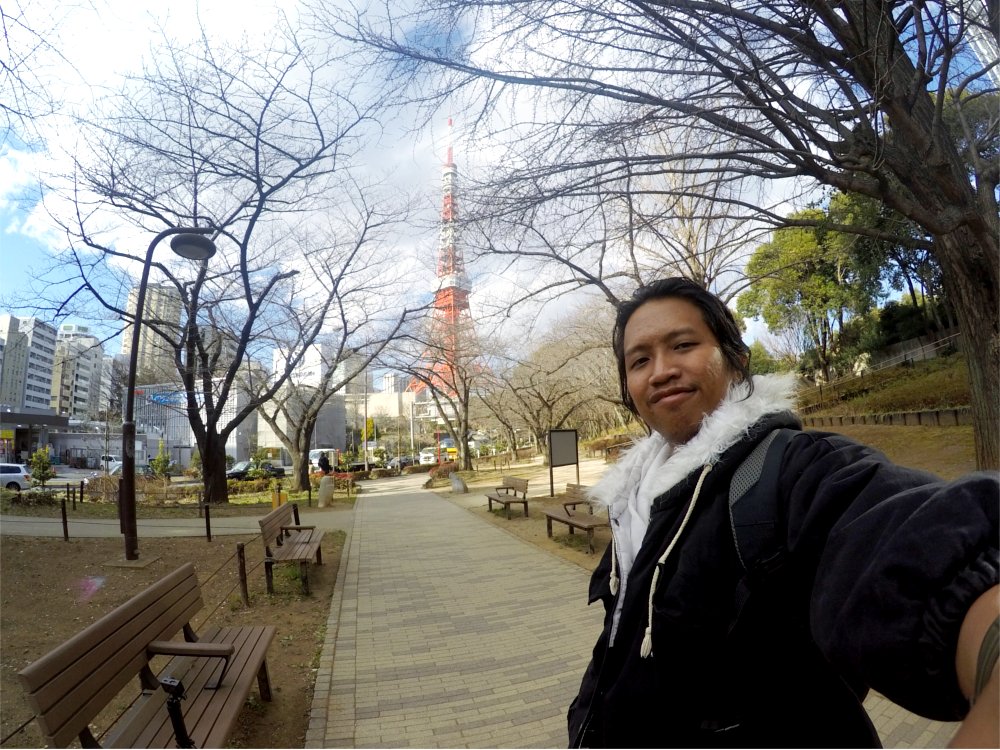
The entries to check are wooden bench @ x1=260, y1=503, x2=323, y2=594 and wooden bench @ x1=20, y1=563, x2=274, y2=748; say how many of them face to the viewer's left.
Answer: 0

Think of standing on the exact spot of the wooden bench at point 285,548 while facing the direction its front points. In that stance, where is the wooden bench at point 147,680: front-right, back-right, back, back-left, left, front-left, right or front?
right

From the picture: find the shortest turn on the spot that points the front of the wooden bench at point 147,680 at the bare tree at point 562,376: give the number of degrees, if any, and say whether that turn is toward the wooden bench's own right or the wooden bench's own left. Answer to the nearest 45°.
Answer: approximately 90° to the wooden bench's own left

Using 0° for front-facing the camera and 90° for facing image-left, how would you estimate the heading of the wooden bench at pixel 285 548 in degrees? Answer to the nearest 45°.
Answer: approximately 270°

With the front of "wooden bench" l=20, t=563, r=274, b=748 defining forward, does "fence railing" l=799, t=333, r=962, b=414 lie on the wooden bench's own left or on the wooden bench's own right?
on the wooden bench's own left

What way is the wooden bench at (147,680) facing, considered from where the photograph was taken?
facing the viewer and to the right of the viewer

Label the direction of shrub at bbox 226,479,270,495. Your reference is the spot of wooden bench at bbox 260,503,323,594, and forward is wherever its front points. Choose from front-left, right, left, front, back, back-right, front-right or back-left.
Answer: left

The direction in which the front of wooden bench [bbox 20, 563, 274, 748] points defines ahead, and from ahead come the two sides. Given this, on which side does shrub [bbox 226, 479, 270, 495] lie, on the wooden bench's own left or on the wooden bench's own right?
on the wooden bench's own left

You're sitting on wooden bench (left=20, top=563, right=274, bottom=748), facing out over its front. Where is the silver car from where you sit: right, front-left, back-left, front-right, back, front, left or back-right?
back-left

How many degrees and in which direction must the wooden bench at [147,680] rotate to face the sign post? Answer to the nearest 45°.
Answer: approximately 90° to its left

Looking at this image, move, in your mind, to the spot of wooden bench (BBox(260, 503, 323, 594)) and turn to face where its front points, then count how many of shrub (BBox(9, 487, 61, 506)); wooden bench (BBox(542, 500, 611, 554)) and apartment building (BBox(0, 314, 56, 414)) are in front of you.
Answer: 1

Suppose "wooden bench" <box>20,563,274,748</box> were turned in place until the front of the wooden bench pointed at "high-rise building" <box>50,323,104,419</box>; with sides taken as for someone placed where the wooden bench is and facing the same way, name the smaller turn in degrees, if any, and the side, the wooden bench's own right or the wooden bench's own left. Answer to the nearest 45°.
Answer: approximately 135° to the wooden bench's own left

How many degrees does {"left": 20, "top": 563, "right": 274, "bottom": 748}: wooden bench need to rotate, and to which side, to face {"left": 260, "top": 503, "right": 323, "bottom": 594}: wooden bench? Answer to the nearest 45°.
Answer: approximately 135° to its left

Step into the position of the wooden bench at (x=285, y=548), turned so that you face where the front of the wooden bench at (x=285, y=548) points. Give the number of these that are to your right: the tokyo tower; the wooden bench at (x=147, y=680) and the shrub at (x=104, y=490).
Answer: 1

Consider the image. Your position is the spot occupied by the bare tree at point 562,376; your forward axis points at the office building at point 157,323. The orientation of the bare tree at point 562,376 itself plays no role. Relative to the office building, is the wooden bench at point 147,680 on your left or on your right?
left
